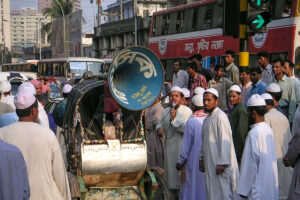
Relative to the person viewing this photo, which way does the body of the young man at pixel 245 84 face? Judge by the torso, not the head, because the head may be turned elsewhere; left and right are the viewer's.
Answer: facing the viewer and to the left of the viewer

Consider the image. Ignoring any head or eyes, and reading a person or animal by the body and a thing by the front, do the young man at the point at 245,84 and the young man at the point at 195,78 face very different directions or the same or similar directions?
same or similar directions

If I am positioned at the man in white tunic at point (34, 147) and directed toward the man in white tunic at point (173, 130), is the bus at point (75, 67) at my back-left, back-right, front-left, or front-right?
front-left

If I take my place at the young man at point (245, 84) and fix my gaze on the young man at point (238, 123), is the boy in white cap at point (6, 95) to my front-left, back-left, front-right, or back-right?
front-right

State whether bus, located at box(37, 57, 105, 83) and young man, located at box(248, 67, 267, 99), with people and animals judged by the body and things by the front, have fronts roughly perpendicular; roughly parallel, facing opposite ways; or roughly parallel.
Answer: roughly perpendicular

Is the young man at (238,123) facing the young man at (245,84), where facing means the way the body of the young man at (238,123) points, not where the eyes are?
no

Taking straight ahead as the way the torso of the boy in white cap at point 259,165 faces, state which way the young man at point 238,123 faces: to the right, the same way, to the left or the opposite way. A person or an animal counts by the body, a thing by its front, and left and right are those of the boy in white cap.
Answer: to the left

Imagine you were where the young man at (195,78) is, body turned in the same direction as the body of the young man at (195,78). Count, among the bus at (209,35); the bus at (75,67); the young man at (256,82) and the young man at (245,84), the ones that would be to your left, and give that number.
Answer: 2

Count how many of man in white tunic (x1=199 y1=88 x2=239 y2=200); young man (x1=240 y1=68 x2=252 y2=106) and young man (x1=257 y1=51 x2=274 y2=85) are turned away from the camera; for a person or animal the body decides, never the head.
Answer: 0

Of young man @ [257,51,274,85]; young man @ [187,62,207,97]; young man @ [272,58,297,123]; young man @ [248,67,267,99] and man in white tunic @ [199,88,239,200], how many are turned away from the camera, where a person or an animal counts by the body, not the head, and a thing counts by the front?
0

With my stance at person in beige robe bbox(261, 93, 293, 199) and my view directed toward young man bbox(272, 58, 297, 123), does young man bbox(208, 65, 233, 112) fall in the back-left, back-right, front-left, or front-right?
front-left

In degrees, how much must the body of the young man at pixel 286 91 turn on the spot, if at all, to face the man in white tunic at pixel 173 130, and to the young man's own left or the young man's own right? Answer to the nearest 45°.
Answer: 0° — they already face them

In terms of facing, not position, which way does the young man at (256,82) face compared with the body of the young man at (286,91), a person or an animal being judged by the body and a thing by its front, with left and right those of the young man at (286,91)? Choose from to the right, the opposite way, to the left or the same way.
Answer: the same way

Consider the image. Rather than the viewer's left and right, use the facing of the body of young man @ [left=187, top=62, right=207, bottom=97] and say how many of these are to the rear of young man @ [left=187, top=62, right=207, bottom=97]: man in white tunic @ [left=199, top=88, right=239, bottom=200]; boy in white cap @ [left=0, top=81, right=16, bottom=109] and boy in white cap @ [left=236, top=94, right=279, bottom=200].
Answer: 0

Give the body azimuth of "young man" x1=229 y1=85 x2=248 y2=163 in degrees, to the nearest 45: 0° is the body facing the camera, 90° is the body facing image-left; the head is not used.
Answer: approximately 45°
